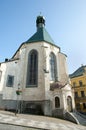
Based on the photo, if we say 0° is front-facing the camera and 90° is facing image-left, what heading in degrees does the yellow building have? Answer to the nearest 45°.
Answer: approximately 45°
